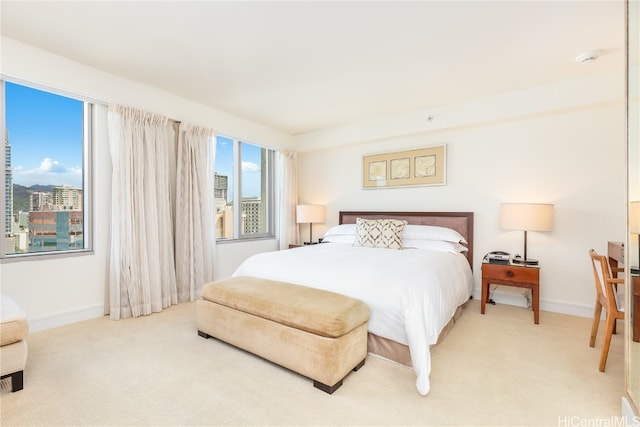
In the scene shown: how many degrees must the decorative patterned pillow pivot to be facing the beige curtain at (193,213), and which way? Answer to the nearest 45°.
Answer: approximately 90° to its right

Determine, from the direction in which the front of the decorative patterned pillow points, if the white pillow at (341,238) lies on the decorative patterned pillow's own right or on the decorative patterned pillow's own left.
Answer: on the decorative patterned pillow's own right

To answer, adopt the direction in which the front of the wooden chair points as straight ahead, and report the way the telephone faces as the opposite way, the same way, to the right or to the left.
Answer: to the right

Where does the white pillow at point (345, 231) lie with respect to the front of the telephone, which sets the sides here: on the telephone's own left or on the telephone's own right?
on the telephone's own right

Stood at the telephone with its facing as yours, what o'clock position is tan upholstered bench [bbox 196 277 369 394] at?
The tan upholstered bench is roughly at 1 o'clock from the telephone.

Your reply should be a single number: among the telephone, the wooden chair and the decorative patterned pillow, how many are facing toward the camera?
2

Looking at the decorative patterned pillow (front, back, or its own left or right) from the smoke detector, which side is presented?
left

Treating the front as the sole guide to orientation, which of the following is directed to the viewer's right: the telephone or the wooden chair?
the wooden chair

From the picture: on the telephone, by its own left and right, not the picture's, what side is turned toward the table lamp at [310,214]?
right

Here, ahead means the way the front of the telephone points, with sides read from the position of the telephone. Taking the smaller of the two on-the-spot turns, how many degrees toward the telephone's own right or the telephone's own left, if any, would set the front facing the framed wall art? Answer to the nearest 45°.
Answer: approximately 90° to the telephone's own right

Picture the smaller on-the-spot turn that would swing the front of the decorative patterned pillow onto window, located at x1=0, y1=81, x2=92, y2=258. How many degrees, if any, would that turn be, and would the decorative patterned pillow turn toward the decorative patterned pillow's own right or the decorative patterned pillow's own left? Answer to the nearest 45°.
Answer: approximately 45° to the decorative patterned pillow's own right

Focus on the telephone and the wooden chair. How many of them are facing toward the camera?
1

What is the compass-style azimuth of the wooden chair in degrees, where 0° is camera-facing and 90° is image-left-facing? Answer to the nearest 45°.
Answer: approximately 270°
